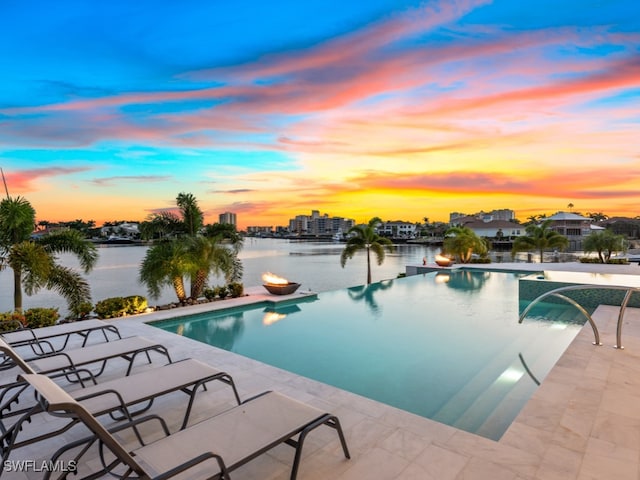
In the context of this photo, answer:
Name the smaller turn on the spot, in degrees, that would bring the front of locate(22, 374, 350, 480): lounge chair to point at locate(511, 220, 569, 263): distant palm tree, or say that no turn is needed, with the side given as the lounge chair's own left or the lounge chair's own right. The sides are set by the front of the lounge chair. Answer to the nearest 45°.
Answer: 0° — it already faces it

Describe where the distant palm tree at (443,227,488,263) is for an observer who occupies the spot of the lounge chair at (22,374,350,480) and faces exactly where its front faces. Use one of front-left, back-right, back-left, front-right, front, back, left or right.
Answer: front

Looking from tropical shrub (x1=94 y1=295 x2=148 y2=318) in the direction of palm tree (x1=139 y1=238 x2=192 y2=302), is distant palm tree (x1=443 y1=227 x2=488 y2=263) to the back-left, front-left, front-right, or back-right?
front-right

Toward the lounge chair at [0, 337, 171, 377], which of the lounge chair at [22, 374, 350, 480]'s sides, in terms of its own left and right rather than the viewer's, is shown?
left

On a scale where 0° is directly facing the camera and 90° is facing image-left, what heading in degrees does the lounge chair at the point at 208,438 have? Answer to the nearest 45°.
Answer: approximately 225°

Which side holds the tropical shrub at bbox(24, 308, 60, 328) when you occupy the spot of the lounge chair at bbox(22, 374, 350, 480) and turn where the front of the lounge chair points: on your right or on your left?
on your left

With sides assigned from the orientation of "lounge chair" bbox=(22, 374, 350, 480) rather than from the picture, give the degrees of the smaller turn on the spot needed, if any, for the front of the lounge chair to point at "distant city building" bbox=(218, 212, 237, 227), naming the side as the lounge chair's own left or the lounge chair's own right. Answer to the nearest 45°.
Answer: approximately 45° to the lounge chair's own left

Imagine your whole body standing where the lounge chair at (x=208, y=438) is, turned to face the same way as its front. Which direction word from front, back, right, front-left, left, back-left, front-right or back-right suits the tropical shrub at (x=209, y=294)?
front-left

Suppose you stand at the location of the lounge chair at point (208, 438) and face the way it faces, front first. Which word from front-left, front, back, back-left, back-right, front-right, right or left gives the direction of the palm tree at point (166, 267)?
front-left

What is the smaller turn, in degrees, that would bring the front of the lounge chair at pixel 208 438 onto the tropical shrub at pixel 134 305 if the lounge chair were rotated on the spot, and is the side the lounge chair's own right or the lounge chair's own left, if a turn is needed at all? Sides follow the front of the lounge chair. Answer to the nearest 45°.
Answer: approximately 45° to the lounge chair's own left
